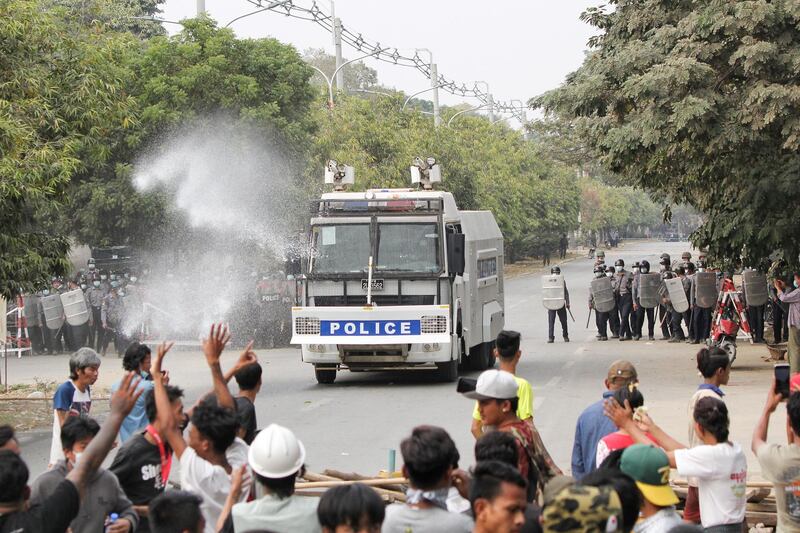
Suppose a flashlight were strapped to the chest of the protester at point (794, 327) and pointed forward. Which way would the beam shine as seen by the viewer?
to the viewer's left

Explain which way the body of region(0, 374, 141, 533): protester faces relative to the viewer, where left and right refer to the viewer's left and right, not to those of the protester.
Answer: facing away from the viewer

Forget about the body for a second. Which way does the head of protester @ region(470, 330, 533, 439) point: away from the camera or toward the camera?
away from the camera

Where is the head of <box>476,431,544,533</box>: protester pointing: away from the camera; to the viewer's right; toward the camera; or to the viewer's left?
away from the camera

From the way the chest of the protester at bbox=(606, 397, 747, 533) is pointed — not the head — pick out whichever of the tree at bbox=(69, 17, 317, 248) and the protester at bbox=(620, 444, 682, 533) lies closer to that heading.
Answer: the tree

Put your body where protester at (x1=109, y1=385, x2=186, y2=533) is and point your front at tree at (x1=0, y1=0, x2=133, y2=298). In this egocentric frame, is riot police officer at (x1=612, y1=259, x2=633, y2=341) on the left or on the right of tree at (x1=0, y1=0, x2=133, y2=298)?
right

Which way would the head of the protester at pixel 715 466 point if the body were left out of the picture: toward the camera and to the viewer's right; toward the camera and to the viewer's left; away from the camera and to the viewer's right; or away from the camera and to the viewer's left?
away from the camera and to the viewer's left

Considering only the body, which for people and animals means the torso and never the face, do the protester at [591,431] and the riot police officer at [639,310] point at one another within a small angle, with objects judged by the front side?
yes

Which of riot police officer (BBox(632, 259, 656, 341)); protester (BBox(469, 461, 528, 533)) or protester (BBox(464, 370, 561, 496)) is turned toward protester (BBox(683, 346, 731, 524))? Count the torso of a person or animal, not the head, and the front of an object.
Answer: the riot police officer
